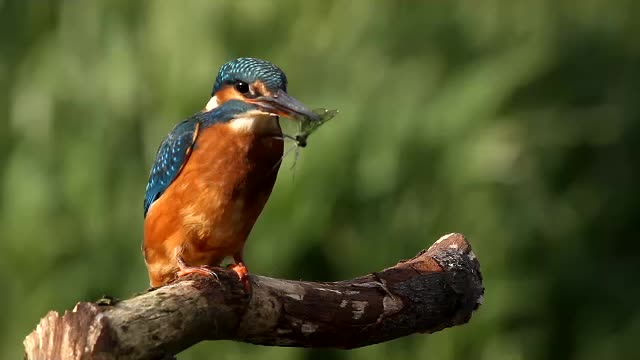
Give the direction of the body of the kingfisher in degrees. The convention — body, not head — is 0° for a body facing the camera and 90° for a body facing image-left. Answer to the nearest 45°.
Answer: approximately 315°
